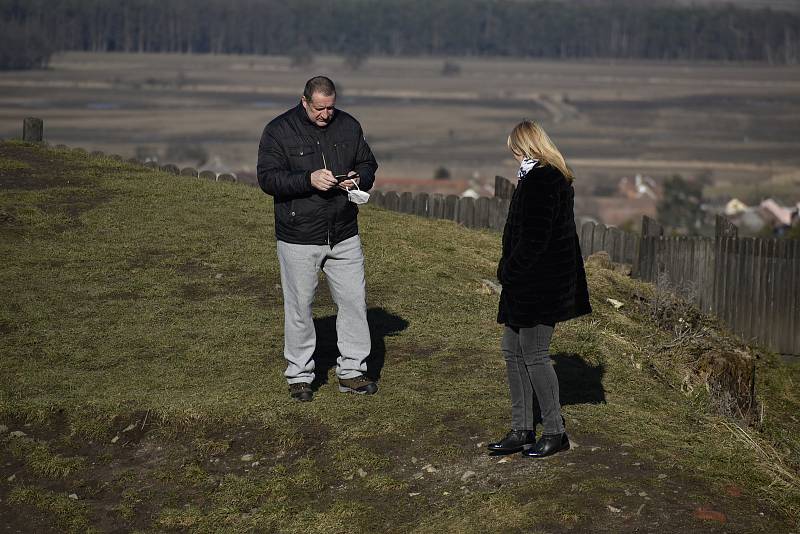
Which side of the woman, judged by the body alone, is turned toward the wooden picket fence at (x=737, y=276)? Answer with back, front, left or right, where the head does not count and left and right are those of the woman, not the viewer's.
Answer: right

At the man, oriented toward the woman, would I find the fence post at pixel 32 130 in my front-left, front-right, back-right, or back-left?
back-left
